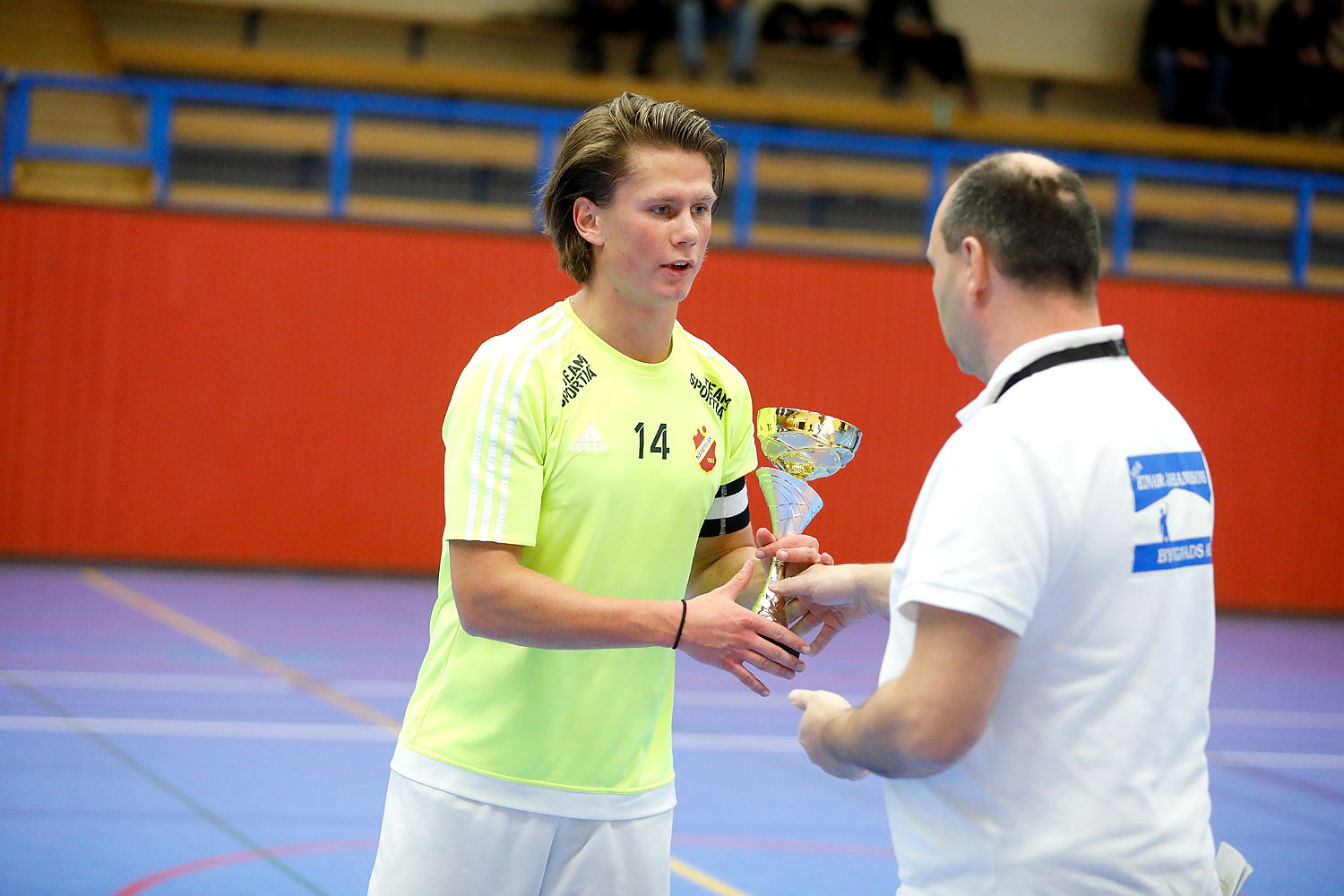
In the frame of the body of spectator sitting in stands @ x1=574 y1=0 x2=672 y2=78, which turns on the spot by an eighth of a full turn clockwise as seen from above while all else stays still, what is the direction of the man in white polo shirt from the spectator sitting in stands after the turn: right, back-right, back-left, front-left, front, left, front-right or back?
front-left

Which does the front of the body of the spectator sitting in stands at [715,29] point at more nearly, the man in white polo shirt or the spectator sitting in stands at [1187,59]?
the man in white polo shirt

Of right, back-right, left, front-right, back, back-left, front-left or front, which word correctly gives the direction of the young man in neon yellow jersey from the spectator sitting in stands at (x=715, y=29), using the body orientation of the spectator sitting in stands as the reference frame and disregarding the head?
front

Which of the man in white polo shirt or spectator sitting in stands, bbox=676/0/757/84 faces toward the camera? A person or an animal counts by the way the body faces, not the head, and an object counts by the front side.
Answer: the spectator sitting in stands

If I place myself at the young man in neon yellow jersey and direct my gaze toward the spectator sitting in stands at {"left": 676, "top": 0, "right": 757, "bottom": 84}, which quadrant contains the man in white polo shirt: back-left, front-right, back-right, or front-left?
back-right

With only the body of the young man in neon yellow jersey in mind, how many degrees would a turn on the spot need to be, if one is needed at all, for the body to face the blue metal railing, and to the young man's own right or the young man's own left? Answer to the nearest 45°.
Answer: approximately 135° to the young man's own left

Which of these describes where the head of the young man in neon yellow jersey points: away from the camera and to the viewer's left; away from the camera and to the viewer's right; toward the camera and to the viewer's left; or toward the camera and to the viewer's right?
toward the camera and to the viewer's right

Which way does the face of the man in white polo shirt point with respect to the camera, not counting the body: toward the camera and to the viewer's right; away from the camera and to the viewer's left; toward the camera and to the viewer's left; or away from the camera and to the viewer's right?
away from the camera and to the viewer's left

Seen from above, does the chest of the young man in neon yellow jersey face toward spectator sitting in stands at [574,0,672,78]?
no

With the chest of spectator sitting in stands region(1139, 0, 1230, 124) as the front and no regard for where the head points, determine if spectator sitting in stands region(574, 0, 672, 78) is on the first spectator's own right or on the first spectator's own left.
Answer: on the first spectator's own right

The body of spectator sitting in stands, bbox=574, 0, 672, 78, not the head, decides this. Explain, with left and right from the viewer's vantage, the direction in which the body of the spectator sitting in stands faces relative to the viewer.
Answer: facing the viewer

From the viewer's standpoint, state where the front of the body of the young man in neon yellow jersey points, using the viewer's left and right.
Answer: facing the viewer and to the right of the viewer

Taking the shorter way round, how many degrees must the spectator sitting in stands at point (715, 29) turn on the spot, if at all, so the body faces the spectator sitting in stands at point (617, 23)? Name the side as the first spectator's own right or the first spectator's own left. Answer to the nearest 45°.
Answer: approximately 90° to the first spectator's own right

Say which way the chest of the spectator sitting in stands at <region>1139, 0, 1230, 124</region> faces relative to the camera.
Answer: toward the camera

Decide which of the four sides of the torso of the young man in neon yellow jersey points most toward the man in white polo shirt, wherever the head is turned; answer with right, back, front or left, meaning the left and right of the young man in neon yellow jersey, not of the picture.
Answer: front

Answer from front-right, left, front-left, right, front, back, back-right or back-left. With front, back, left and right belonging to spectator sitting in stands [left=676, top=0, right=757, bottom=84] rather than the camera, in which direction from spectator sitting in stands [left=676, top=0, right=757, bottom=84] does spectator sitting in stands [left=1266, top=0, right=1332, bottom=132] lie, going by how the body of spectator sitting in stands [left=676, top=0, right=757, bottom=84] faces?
left

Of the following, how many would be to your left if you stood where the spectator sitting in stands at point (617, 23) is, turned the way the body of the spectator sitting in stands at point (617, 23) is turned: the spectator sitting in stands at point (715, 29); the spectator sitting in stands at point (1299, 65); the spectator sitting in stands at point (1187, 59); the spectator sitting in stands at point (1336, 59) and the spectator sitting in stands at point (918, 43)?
5

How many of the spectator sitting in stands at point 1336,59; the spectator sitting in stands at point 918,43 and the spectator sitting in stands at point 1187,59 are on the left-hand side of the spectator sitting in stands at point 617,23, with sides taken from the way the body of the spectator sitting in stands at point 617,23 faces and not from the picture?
3

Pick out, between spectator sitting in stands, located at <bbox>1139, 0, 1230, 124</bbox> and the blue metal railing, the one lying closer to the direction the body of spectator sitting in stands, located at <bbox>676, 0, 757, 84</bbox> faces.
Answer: the blue metal railing
